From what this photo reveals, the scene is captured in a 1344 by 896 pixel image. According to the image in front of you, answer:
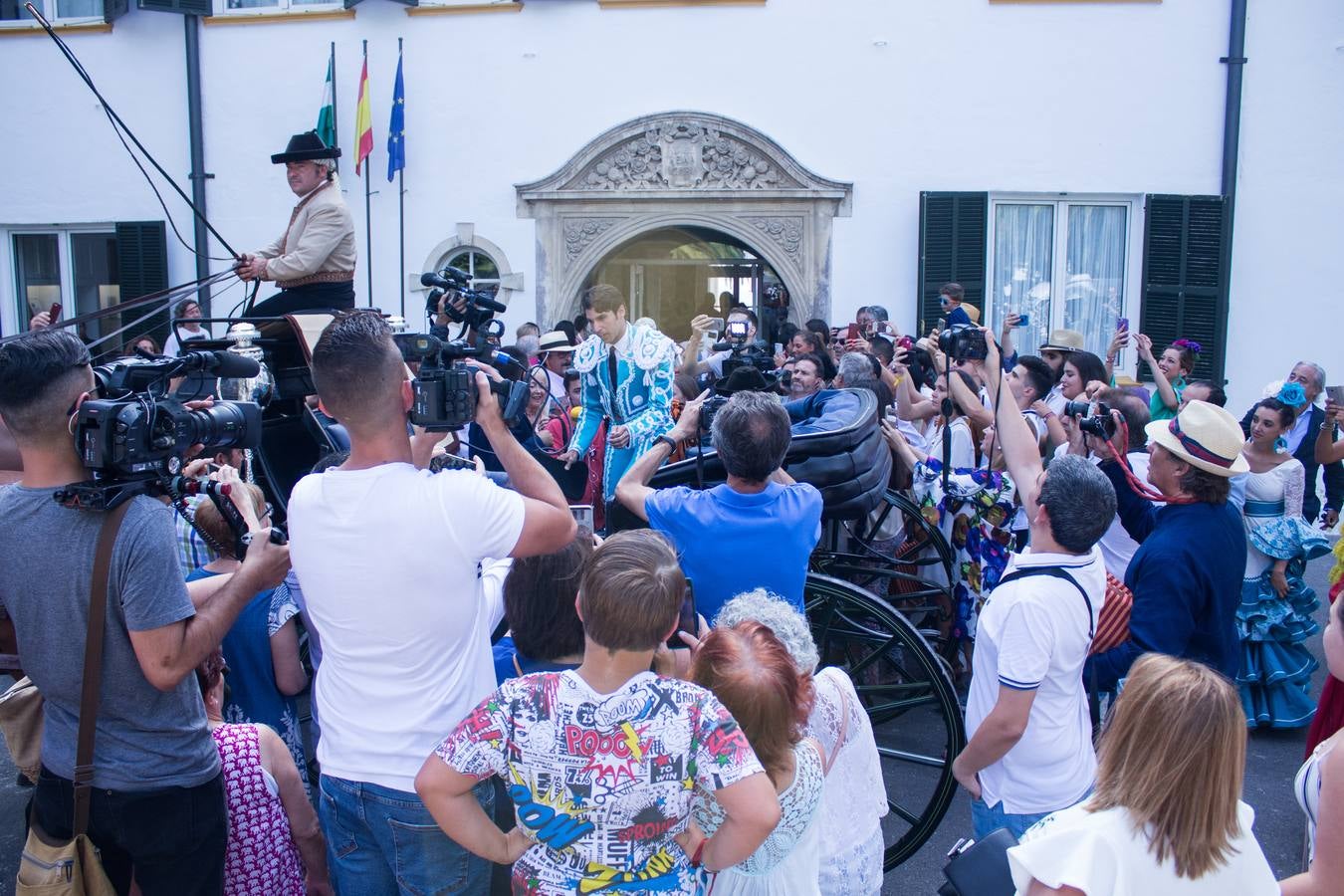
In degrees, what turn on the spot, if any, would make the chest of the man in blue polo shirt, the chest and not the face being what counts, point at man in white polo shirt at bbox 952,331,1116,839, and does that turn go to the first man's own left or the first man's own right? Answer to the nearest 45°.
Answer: approximately 135° to the first man's own right

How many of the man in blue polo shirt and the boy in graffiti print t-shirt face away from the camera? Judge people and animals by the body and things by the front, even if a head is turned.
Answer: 2

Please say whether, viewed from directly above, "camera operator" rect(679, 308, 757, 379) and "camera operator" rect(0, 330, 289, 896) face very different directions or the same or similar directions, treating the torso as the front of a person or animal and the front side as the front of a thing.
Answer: very different directions

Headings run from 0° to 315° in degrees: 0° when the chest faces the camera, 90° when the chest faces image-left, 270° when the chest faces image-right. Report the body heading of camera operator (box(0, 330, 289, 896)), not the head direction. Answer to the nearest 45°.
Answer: approximately 225°

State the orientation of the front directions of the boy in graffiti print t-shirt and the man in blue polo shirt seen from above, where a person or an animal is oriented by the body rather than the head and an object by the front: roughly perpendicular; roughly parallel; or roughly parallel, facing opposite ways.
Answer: roughly parallel

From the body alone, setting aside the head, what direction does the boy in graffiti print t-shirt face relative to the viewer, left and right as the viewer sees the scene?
facing away from the viewer

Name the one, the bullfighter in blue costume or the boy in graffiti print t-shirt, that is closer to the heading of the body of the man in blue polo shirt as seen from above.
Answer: the bullfighter in blue costume

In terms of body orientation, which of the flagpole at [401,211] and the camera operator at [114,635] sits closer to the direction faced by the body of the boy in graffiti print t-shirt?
the flagpole

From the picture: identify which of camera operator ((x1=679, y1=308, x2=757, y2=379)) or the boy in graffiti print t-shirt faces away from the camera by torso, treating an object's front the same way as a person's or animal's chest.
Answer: the boy in graffiti print t-shirt

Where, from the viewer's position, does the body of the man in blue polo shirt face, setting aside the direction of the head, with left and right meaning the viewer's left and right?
facing away from the viewer

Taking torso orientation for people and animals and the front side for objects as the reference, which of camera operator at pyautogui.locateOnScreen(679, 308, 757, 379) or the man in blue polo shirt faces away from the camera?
the man in blue polo shirt

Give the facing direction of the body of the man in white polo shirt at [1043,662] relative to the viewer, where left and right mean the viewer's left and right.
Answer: facing away from the viewer and to the left of the viewer

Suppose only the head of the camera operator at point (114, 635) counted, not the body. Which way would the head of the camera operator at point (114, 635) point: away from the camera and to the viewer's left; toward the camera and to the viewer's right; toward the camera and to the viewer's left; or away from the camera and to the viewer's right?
away from the camera and to the viewer's right

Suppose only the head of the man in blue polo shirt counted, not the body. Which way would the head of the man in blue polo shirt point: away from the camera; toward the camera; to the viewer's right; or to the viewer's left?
away from the camera

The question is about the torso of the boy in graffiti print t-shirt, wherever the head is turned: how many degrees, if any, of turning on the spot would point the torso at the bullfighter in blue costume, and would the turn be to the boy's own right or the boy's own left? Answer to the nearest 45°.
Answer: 0° — they already face them

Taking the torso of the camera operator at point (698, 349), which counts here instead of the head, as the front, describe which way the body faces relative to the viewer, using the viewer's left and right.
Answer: facing the viewer and to the left of the viewer

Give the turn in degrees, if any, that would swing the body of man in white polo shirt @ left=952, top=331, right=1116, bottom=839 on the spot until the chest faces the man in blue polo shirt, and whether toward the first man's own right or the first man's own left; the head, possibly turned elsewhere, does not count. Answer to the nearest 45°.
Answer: approximately 45° to the first man's own left

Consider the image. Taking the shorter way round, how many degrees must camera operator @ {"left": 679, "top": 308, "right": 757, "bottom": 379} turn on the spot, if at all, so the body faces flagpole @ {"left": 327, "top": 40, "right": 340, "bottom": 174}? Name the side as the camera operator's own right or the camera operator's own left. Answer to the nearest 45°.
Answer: approximately 90° to the camera operator's own right

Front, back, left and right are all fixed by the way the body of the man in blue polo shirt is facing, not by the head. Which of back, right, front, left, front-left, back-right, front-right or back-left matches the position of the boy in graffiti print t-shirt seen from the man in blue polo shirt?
back
